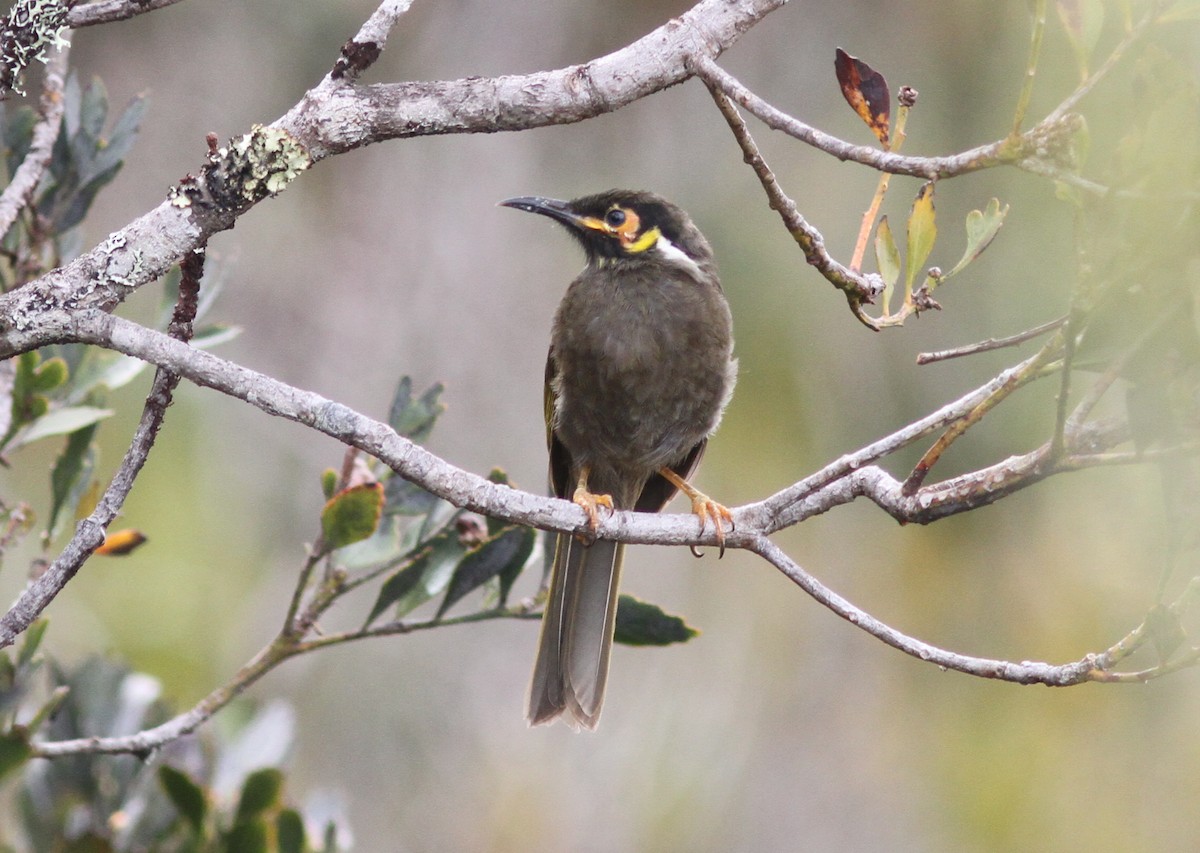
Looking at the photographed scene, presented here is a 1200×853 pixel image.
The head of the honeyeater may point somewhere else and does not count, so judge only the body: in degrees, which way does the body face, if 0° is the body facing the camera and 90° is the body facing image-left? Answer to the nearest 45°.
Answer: approximately 0°

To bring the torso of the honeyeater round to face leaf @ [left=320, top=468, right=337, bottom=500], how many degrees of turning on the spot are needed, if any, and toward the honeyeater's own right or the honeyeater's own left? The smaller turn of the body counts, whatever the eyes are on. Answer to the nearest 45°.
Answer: approximately 45° to the honeyeater's own right
